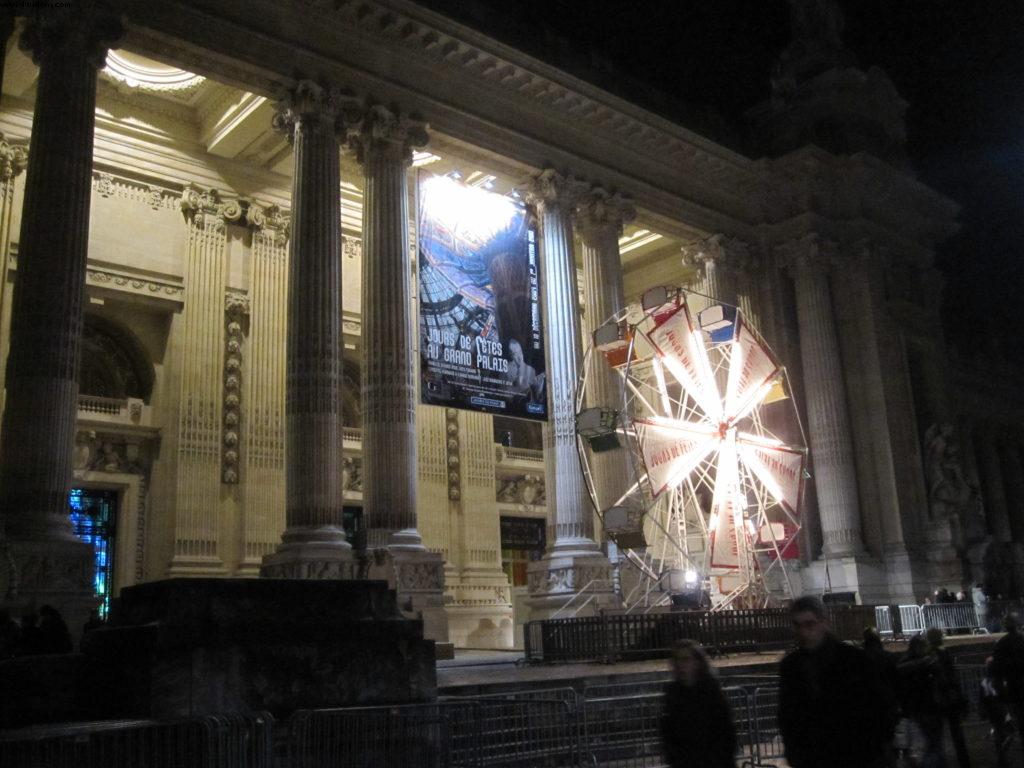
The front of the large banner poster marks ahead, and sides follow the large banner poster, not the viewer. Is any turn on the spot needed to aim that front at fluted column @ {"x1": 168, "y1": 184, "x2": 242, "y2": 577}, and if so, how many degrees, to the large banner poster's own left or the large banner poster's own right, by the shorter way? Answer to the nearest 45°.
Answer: approximately 135° to the large banner poster's own right

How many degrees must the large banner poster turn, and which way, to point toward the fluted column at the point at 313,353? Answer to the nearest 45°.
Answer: approximately 90° to its right

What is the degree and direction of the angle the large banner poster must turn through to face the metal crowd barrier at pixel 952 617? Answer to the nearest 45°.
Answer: approximately 45° to its left

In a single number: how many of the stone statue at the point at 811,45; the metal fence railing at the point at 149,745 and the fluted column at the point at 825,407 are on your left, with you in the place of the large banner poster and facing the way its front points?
2

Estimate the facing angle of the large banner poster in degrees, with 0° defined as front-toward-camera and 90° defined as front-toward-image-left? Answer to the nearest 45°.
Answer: approximately 315°

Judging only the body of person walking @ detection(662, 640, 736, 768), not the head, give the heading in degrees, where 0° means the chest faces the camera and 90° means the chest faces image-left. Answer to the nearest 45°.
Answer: approximately 45°

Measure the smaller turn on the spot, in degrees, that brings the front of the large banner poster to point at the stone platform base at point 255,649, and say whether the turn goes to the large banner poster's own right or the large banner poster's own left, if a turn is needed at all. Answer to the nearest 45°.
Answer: approximately 45° to the large banner poster's own right

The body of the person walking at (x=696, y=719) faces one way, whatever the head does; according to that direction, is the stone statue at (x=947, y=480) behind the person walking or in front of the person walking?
behind

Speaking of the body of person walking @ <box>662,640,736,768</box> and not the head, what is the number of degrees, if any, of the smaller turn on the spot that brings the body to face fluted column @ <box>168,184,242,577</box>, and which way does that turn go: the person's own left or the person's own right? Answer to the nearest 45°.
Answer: approximately 90° to the person's own right
